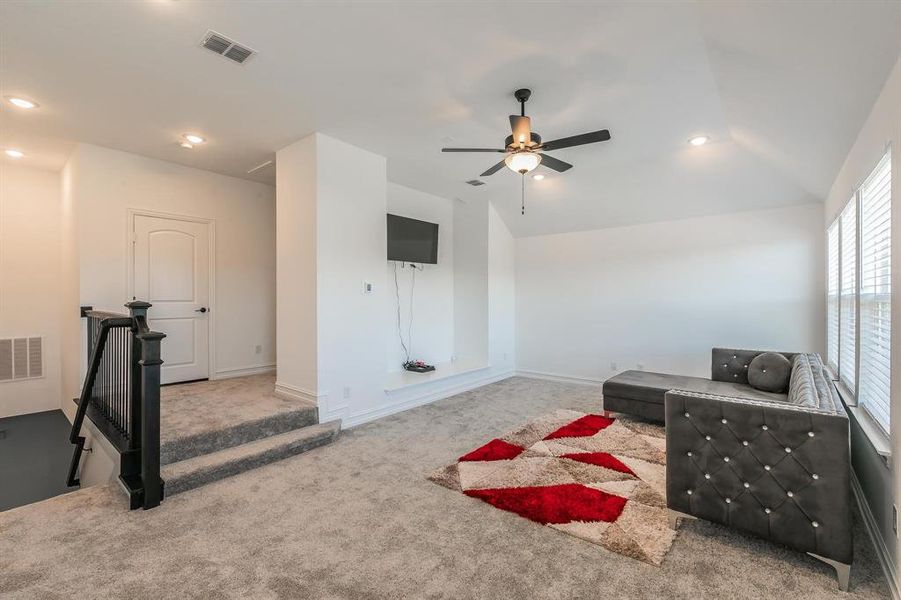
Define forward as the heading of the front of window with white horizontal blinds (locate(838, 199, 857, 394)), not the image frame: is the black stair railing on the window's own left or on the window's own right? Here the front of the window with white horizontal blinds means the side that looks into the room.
on the window's own left

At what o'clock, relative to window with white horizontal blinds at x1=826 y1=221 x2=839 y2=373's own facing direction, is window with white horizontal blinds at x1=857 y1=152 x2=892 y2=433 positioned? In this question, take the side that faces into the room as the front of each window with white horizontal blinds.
window with white horizontal blinds at x1=857 y1=152 x2=892 y2=433 is roughly at 9 o'clock from window with white horizontal blinds at x1=826 y1=221 x2=839 y2=373.

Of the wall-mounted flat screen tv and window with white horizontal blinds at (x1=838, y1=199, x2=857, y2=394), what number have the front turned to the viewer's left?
1

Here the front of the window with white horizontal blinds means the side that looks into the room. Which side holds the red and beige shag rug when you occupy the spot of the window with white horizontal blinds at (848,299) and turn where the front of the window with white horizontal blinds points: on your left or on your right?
on your left

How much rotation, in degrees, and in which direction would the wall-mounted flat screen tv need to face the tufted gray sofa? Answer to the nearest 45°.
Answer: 0° — it already faces it

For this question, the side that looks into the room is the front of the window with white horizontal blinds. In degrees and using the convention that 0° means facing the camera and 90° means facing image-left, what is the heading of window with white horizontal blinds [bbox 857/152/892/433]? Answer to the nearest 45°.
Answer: approximately 90°

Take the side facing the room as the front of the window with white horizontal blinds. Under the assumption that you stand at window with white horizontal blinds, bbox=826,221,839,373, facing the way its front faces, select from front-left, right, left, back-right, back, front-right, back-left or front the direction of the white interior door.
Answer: front-left

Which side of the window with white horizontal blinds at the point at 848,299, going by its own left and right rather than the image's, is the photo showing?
left

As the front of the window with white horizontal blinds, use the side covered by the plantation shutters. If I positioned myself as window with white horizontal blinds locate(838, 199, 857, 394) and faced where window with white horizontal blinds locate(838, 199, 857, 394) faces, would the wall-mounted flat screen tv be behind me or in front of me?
in front

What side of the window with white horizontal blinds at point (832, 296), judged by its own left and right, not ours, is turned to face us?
left

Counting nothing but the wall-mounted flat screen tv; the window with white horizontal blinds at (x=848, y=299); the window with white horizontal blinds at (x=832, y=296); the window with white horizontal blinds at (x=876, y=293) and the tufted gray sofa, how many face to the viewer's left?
4

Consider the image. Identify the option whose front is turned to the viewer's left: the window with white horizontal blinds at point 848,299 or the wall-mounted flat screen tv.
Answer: the window with white horizontal blinds

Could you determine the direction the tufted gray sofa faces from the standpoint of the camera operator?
facing to the left of the viewer

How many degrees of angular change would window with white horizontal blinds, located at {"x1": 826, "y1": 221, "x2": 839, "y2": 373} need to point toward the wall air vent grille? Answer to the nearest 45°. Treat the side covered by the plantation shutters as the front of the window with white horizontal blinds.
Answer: approximately 45° to its left
